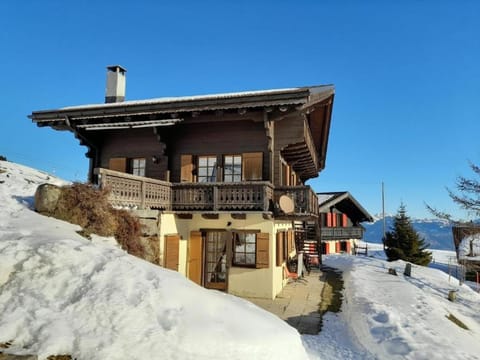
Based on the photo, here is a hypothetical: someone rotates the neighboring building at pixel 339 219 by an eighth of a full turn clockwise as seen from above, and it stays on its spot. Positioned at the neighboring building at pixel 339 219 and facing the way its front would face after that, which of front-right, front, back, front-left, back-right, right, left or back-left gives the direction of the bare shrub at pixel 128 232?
front

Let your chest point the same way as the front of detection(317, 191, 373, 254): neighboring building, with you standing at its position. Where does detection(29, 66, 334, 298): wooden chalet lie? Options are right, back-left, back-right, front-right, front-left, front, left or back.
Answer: front-right

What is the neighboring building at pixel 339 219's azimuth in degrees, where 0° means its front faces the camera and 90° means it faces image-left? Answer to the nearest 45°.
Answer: approximately 315°
